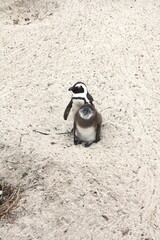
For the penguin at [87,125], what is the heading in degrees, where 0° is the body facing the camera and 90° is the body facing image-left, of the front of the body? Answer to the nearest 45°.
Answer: approximately 0°

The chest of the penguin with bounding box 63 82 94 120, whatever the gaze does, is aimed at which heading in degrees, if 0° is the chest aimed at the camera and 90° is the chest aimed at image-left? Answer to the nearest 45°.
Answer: approximately 45°
